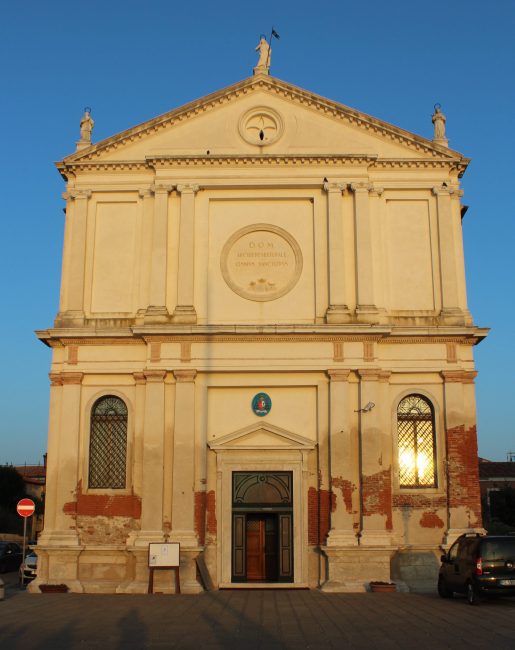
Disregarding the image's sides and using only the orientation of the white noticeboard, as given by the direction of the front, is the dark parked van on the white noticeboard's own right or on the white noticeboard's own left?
on the white noticeboard's own left

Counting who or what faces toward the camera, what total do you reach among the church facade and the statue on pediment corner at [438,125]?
2

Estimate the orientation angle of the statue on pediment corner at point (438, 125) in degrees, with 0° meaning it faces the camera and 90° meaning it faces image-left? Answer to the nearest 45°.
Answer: approximately 0°

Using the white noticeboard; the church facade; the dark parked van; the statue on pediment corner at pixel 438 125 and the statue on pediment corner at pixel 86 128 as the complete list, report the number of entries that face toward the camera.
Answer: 4
